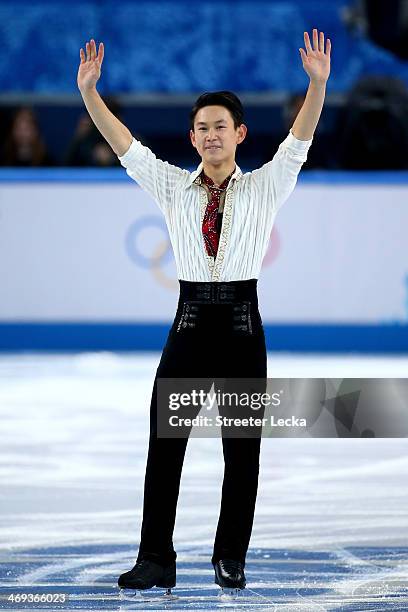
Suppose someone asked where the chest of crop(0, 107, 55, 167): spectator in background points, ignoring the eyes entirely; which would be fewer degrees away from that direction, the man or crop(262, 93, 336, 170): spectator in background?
the man

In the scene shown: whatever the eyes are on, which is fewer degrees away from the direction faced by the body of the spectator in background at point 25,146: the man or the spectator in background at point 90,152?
the man

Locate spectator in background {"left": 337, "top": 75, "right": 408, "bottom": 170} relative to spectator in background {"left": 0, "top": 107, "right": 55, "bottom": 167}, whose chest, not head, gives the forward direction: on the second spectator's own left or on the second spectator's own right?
on the second spectator's own left

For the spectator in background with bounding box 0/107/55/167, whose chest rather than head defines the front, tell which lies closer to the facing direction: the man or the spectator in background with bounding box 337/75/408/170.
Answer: the man

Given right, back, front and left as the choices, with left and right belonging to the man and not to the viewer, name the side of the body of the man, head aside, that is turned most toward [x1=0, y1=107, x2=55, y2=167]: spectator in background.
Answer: back

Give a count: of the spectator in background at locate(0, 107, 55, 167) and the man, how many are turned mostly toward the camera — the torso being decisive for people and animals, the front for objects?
2

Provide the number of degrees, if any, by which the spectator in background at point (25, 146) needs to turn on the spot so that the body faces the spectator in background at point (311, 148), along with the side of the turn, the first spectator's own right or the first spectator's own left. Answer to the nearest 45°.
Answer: approximately 90° to the first spectator's own left

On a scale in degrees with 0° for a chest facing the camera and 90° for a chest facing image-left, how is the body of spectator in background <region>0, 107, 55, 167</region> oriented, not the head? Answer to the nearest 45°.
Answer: approximately 0°

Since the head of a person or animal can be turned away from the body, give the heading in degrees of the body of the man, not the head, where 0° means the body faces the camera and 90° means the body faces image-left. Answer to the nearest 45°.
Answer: approximately 0°

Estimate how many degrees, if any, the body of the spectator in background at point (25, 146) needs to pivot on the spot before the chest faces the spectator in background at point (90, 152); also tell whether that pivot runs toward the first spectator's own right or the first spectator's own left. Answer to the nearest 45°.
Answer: approximately 90° to the first spectator's own left

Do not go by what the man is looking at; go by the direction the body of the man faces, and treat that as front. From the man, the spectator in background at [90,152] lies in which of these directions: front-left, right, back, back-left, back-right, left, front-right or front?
back

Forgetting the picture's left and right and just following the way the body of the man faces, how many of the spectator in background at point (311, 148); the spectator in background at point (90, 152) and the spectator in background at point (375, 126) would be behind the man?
3
